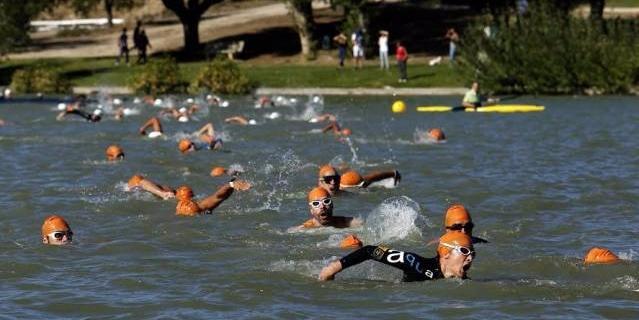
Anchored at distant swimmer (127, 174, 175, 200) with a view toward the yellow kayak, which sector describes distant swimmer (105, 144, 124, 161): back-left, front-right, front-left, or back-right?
front-left

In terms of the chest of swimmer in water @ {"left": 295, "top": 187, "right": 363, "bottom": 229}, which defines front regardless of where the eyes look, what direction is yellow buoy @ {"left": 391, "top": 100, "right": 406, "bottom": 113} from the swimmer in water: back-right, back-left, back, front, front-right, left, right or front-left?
back

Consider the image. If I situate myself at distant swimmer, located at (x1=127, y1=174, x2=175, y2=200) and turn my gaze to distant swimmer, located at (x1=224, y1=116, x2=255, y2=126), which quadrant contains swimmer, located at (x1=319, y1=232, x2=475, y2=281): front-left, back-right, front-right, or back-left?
back-right

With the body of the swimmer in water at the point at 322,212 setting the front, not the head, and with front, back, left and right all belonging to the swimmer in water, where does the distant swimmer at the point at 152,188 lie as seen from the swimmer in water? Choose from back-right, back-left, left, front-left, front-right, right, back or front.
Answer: back-right

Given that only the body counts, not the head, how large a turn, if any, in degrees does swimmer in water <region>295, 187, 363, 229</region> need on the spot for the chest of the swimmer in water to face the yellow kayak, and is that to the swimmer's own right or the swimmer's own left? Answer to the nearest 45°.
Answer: approximately 180°

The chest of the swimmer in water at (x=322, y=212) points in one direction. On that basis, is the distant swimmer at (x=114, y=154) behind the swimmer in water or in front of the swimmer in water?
behind

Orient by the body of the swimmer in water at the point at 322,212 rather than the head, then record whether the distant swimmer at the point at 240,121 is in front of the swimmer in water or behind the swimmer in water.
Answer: behind

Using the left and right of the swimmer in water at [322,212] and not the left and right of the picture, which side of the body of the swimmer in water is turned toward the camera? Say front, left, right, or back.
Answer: front

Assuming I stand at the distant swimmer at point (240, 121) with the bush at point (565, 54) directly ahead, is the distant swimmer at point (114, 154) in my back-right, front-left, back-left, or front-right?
back-right

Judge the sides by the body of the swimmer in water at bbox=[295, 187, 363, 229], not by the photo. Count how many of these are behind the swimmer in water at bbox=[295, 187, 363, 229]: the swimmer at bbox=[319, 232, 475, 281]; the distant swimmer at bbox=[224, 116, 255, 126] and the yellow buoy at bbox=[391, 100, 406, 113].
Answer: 2

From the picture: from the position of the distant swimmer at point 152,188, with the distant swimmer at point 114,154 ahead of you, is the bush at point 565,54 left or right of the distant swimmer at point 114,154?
right

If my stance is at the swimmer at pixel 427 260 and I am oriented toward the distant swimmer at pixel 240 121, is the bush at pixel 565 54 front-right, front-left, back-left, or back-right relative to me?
front-right

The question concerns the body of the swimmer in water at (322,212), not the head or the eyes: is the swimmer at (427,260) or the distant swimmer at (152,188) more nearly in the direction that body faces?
the swimmer

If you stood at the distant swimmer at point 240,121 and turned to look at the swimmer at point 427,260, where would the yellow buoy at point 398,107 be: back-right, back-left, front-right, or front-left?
back-left
